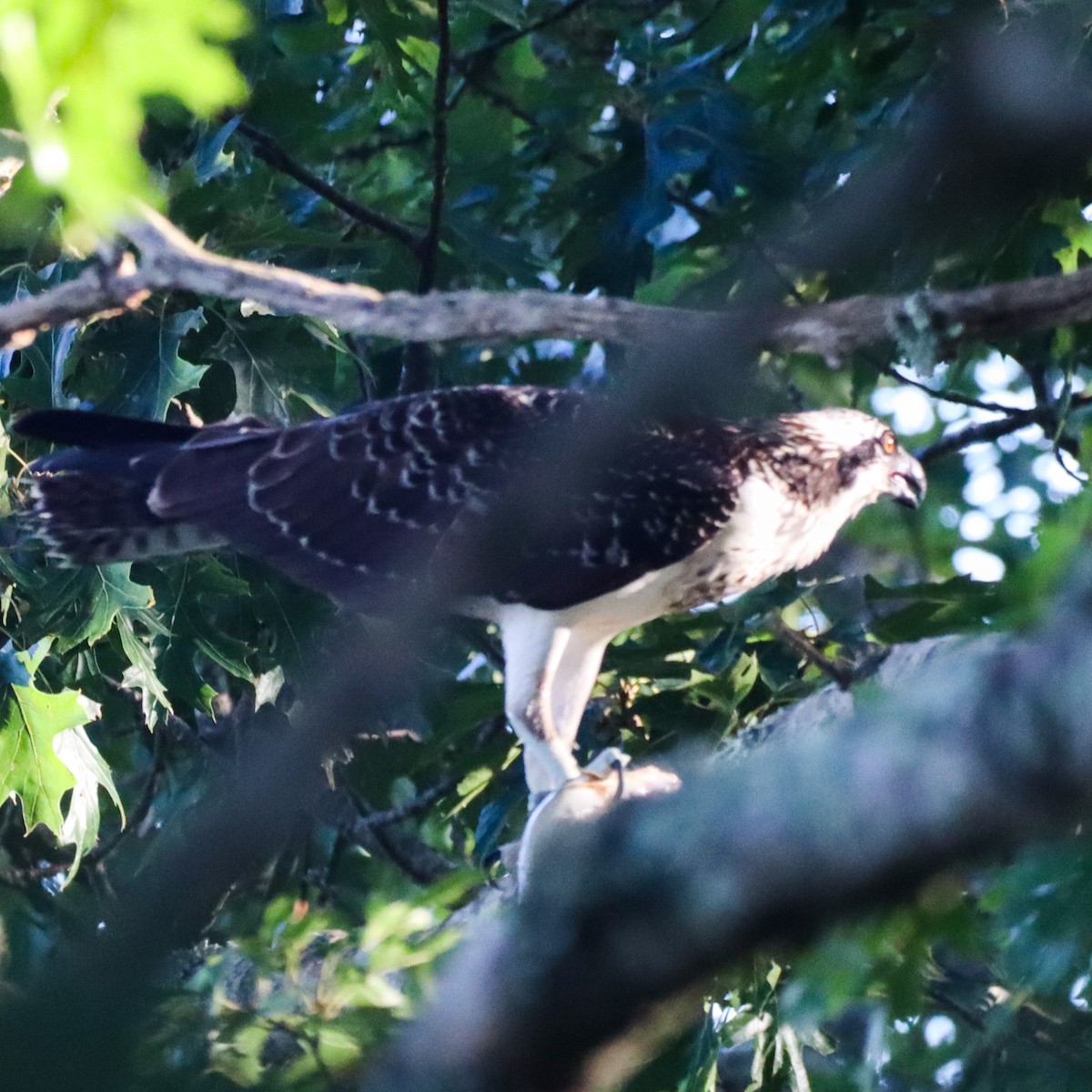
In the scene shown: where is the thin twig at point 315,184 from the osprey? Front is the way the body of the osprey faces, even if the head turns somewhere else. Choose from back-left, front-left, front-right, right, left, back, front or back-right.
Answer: left

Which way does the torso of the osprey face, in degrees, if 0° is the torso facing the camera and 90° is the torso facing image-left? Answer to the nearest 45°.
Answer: approximately 270°

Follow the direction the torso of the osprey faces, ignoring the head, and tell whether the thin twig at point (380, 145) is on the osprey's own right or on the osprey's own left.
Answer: on the osprey's own left

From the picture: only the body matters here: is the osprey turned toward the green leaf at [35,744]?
no

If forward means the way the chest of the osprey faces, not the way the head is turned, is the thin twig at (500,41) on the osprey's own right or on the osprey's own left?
on the osprey's own left

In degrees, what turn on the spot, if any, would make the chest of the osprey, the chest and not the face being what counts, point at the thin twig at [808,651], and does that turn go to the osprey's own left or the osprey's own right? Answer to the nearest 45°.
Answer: approximately 45° to the osprey's own right

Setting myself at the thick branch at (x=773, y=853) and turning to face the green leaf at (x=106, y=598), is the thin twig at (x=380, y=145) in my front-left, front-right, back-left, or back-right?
front-right
